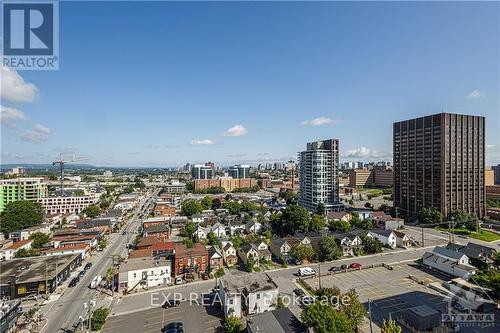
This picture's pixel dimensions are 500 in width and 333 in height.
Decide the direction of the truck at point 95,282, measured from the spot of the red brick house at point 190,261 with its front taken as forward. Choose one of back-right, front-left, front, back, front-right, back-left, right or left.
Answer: right

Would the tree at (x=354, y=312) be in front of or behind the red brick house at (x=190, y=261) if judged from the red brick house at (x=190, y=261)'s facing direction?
in front

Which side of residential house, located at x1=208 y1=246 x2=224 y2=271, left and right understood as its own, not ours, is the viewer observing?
front

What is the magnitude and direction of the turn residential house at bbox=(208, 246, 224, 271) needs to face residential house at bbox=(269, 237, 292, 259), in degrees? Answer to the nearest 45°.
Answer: approximately 90° to its left

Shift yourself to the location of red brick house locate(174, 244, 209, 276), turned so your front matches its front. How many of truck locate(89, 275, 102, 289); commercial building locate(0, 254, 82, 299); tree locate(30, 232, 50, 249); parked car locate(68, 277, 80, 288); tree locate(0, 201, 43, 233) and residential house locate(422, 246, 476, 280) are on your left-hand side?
1

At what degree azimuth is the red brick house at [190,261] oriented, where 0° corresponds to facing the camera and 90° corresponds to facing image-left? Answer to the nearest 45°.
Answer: approximately 0°

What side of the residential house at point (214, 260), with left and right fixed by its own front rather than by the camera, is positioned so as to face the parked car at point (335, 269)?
left

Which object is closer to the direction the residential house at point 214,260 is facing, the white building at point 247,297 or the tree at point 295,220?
the white building

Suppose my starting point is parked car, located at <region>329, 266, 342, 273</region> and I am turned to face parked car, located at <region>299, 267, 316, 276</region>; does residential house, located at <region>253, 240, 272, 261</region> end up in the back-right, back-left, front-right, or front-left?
front-right

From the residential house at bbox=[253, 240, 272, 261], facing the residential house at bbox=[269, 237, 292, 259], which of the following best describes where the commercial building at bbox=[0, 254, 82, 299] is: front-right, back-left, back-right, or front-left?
back-right

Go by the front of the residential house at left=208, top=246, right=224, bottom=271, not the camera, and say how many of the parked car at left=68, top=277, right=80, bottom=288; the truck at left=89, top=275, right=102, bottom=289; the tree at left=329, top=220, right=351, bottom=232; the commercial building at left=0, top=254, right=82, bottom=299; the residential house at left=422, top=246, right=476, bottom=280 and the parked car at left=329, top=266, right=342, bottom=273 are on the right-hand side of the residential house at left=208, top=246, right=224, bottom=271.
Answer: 3

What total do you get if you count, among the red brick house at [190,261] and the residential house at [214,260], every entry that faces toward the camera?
2

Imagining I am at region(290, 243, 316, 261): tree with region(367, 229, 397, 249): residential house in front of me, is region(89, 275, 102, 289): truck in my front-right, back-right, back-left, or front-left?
back-left

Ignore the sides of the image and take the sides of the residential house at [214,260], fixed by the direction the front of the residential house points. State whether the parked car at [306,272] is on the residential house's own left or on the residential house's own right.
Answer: on the residential house's own left

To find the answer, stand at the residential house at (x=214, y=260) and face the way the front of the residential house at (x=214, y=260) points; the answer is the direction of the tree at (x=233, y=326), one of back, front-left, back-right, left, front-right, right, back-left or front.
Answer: front

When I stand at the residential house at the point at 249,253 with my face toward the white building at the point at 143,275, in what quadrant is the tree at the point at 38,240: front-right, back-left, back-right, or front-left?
front-right

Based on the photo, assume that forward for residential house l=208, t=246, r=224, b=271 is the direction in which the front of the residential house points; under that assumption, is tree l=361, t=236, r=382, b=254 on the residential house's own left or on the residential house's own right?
on the residential house's own left

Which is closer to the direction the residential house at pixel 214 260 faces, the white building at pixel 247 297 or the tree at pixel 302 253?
the white building

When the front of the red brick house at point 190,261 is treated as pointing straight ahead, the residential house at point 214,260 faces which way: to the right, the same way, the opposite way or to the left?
the same way
